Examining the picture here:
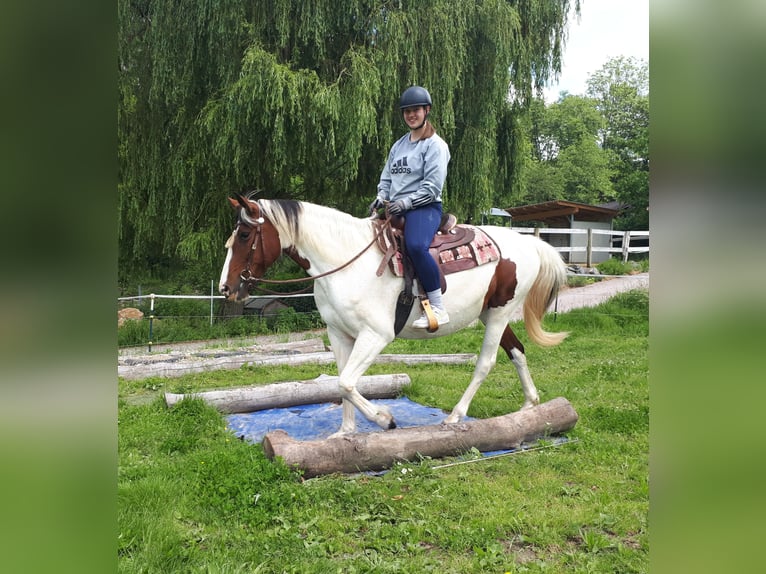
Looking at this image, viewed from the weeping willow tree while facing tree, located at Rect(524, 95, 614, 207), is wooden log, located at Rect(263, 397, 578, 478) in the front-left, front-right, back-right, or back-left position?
back-right

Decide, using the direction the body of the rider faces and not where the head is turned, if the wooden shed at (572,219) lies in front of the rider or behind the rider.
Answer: behind

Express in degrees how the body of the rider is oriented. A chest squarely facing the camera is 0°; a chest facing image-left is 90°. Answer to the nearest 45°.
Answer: approximately 45°
